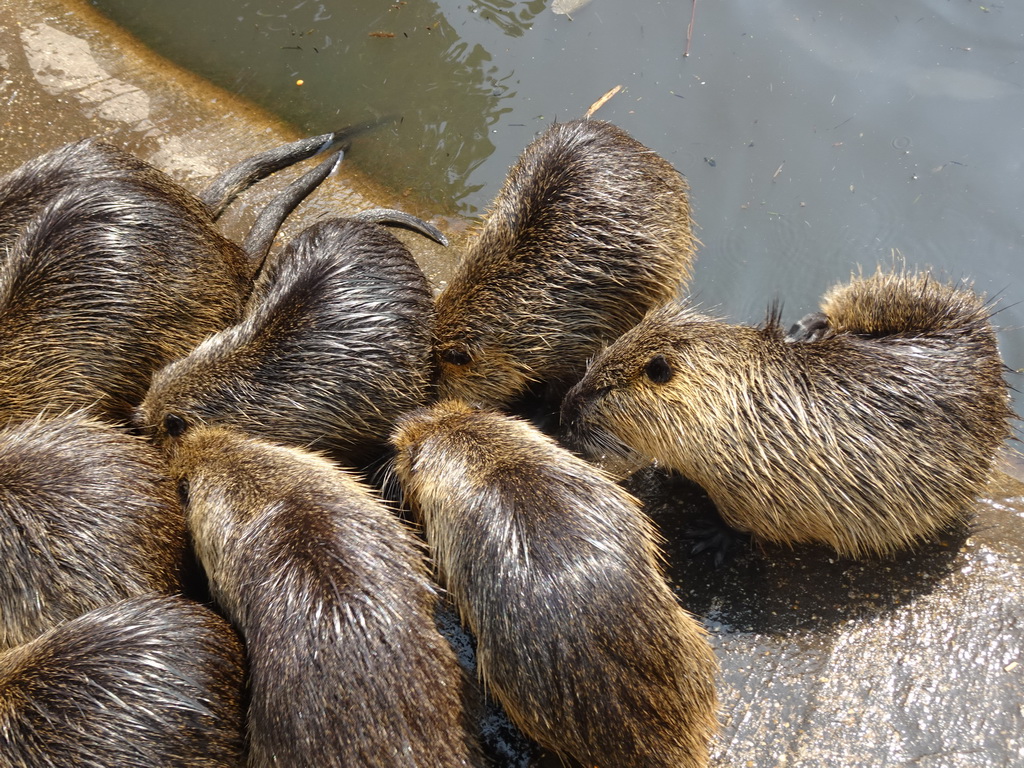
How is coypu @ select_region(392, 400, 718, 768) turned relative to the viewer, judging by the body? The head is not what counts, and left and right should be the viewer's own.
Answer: facing away from the viewer and to the left of the viewer

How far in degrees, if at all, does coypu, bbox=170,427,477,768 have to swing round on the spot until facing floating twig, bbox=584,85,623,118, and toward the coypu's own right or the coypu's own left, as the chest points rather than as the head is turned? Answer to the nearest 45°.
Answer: approximately 45° to the coypu's own right

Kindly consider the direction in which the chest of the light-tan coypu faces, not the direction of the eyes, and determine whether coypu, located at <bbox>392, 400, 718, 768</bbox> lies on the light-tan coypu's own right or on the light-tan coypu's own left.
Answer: on the light-tan coypu's own left

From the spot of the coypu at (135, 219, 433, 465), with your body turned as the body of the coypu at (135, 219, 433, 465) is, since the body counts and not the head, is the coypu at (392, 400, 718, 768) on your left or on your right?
on your left

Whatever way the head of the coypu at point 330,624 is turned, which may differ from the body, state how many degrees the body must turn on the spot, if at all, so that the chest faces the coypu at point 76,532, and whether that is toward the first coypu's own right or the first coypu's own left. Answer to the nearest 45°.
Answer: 0° — it already faces it

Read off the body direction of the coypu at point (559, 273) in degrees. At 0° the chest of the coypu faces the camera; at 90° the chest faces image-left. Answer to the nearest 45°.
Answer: approximately 45°

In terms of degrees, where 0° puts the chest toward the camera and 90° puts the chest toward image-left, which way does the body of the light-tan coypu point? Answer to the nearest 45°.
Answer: approximately 90°
